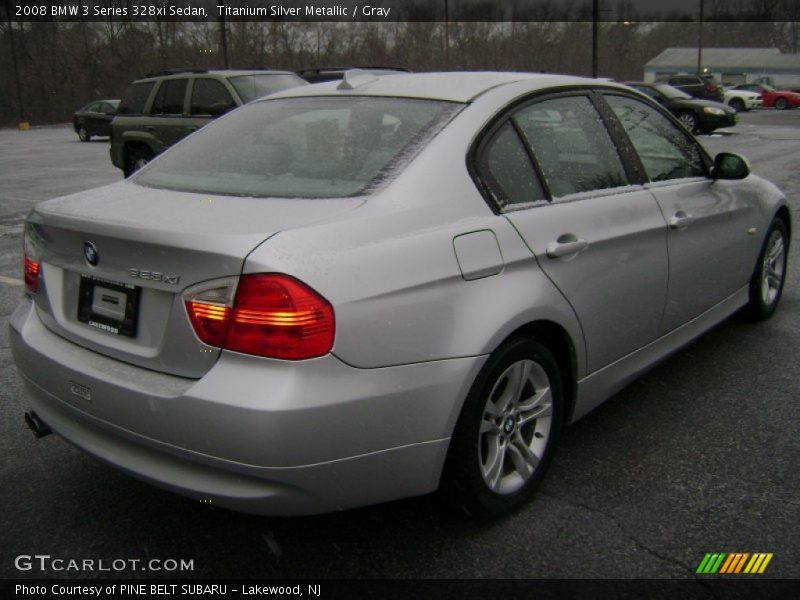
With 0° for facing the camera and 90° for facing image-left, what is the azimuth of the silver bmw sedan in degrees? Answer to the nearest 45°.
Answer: approximately 225°

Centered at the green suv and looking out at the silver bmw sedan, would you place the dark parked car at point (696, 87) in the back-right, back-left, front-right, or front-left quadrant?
back-left

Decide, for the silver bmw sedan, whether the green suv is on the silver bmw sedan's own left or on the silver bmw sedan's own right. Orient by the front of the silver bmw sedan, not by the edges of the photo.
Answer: on the silver bmw sedan's own left

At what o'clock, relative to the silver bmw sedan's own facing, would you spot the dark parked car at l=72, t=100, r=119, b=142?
The dark parked car is roughly at 10 o'clock from the silver bmw sedan.

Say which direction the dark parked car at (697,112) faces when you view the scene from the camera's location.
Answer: facing the viewer and to the right of the viewer

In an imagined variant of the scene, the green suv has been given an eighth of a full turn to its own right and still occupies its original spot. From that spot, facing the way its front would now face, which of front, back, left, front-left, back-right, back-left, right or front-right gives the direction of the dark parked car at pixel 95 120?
back
